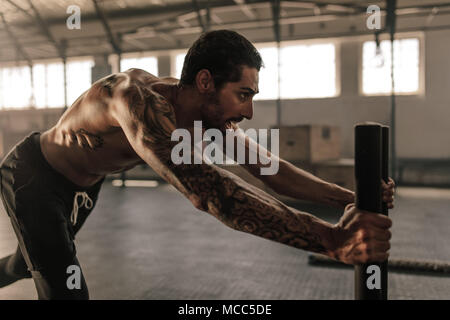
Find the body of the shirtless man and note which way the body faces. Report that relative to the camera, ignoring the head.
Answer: to the viewer's right

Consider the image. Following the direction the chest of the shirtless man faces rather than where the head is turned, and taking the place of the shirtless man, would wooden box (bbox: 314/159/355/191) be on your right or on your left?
on your left
